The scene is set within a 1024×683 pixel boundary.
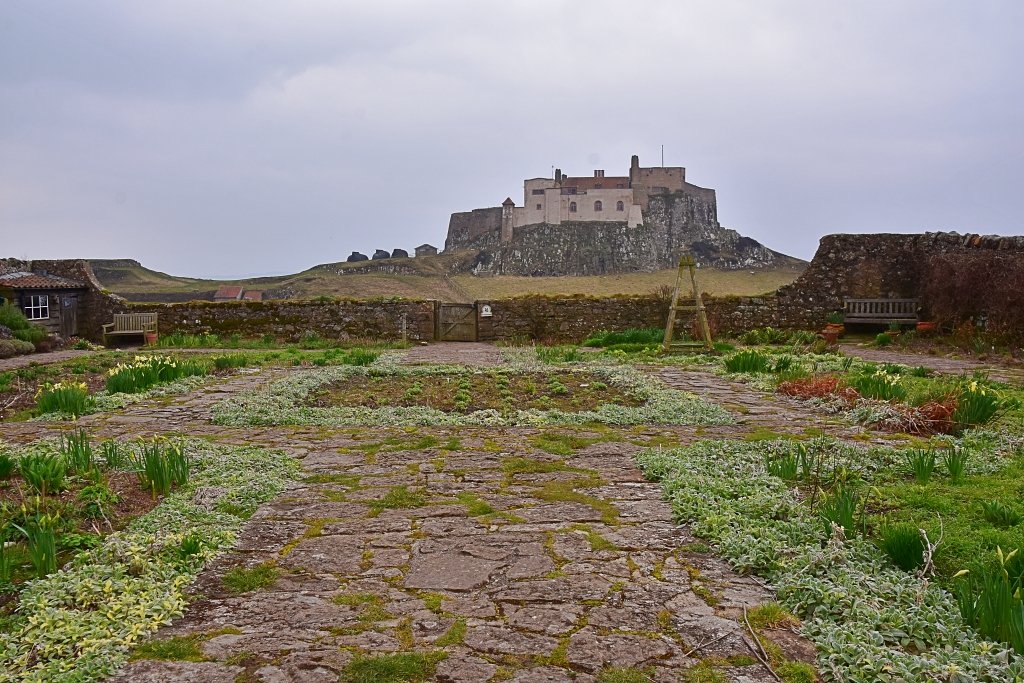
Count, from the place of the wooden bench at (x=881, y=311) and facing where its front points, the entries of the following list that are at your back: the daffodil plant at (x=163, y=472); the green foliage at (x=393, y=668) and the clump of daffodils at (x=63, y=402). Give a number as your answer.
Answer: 0

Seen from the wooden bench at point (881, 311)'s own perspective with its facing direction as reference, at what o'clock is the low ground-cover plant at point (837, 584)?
The low ground-cover plant is roughly at 12 o'clock from the wooden bench.

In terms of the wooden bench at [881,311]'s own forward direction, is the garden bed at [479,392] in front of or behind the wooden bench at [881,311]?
in front

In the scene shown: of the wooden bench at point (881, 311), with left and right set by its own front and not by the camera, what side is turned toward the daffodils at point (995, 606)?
front

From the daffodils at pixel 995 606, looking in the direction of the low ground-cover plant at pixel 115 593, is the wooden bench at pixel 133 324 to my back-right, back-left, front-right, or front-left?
front-right

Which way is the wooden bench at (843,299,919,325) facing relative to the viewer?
toward the camera

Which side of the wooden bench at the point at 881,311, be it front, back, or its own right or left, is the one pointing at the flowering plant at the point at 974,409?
front

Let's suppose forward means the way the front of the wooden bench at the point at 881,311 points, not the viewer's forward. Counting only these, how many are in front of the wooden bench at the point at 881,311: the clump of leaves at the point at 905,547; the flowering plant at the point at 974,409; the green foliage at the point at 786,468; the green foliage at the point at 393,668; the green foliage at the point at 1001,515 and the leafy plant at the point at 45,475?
6

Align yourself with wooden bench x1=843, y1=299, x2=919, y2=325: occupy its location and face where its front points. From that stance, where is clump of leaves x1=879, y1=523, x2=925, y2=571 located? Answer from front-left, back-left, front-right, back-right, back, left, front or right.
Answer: front

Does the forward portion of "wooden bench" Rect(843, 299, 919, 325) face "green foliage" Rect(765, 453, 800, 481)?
yes

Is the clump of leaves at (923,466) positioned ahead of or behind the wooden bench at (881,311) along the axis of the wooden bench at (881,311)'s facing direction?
ahead

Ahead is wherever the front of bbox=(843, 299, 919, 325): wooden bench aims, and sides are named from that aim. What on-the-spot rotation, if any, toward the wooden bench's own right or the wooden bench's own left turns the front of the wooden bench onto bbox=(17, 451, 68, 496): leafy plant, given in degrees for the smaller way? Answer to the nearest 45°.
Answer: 0° — it already faces it

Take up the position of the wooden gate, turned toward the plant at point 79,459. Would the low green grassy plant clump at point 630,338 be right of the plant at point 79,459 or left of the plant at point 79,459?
left

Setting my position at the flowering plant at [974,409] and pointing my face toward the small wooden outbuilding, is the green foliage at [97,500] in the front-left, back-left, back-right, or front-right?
front-left

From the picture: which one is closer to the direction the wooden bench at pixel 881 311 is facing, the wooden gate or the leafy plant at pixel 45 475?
the leafy plant

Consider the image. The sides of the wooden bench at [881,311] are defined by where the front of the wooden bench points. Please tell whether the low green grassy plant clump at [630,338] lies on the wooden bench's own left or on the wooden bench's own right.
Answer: on the wooden bench's own right

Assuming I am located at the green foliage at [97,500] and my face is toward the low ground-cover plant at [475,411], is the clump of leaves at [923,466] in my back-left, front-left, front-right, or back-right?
front-right

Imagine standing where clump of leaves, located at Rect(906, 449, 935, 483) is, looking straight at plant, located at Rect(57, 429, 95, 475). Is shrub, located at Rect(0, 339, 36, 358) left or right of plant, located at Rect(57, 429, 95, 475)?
right
